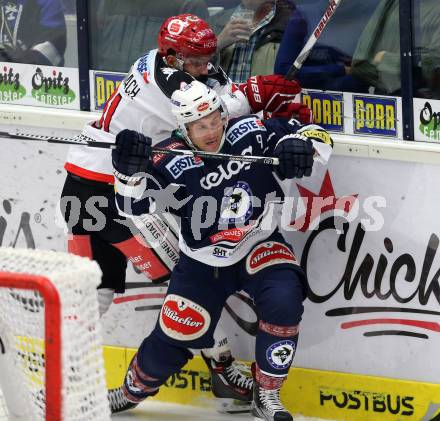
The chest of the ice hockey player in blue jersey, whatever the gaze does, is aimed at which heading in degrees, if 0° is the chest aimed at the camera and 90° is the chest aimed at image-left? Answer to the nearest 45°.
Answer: approximately 0°

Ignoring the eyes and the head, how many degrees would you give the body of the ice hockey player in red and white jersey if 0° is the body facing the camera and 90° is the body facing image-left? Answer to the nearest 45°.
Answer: approximately 270°

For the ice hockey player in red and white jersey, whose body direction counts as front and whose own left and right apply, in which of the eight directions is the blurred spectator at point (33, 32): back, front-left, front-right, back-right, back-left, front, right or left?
back-left
